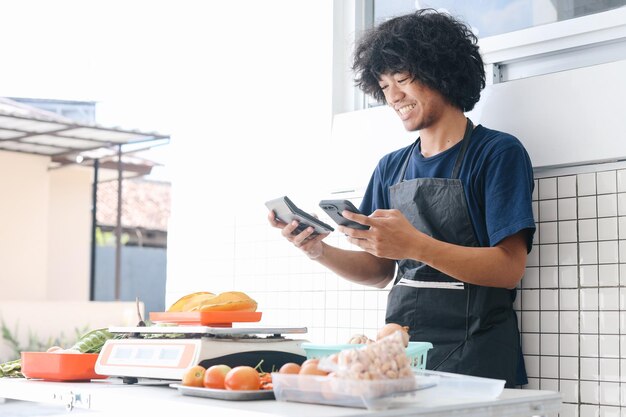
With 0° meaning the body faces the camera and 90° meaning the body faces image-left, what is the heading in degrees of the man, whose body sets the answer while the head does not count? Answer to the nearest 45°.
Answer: approximately 45°

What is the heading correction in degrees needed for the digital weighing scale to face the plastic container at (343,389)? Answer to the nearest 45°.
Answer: approximately 90° to its left

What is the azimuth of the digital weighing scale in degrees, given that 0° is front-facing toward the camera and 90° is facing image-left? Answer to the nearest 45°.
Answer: approximately 45°

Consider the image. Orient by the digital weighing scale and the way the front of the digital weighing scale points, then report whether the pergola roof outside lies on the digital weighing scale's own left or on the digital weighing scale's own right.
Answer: on the digital weighing scale's own right

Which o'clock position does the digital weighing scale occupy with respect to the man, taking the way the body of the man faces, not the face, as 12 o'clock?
The digital weighing scale is roughly at 12 o'clock from the man.

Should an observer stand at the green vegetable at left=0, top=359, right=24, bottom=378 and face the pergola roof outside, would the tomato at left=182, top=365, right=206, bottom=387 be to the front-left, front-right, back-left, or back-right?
back-right

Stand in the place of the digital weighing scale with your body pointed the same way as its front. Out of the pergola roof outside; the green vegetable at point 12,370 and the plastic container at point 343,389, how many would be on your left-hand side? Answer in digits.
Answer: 1

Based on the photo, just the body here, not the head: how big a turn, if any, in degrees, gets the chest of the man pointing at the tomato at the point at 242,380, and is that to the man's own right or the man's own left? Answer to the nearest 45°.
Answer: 0° — they already face it

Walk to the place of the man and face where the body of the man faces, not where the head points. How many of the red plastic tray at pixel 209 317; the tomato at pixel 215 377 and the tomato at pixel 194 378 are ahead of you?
3
